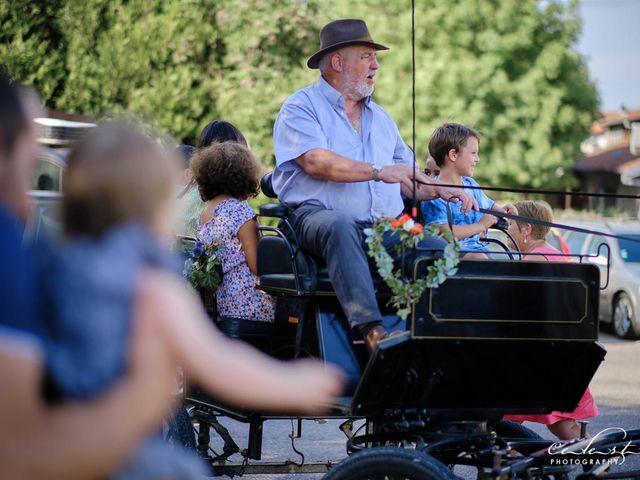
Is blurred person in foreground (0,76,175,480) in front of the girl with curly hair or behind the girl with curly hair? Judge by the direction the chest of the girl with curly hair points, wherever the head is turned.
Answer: behind

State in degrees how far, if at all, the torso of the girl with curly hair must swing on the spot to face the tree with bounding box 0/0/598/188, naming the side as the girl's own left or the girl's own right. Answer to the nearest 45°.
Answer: approximately 45° to the girl's own left

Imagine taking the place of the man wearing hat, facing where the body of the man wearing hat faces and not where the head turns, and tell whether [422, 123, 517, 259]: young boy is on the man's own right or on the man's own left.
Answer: on the man's own left

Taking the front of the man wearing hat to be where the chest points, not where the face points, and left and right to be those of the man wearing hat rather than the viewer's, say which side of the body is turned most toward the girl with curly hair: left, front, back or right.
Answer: back

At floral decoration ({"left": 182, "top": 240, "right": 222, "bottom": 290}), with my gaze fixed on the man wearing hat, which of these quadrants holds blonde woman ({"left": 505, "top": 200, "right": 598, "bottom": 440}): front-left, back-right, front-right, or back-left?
front-left

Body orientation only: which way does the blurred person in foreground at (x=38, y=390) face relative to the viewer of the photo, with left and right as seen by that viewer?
facing to the right of the viewer

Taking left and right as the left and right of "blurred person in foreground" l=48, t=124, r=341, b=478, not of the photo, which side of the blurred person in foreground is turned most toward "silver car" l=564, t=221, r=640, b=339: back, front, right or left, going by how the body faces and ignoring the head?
front

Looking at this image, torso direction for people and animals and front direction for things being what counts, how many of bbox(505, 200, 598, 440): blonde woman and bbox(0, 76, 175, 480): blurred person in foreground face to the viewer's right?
1

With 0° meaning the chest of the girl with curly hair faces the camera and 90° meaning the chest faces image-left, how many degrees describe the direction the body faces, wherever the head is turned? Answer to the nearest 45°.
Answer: approximately 225°

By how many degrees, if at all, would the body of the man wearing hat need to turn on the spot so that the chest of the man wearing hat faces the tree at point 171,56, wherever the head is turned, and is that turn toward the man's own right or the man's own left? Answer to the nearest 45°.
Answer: approximately 135° to the man's own left

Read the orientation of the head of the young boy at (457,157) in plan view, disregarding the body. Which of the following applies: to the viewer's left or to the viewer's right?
to the viewer's right

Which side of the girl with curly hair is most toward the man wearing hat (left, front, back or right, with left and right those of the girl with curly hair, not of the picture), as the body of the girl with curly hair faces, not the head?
right

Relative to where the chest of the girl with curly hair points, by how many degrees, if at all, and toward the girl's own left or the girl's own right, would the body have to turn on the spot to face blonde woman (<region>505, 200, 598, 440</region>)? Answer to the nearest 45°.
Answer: approximately 45° to the girl's own right

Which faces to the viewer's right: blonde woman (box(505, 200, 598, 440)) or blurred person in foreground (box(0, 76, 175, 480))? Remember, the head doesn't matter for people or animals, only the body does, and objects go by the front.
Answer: the blurred person in foreground

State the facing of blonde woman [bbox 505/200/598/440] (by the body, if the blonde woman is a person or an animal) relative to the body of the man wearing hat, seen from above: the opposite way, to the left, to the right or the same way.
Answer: the opposite way
